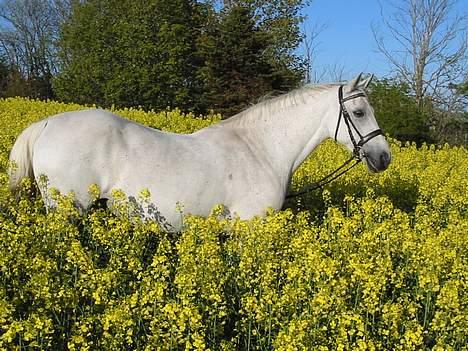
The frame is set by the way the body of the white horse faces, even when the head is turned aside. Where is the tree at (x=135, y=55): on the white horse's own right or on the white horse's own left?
on the white horse's own left

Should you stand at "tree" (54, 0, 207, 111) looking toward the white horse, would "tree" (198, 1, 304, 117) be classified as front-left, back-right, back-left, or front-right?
front-left

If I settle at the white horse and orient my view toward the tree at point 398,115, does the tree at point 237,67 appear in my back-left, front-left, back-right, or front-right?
front-left

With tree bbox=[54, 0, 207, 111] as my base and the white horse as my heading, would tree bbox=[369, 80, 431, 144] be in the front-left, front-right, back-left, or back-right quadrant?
front-left

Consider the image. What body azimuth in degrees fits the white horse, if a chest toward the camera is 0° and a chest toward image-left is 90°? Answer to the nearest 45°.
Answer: approximately 270°

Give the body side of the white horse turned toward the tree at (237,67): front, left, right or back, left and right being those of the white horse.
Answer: left
